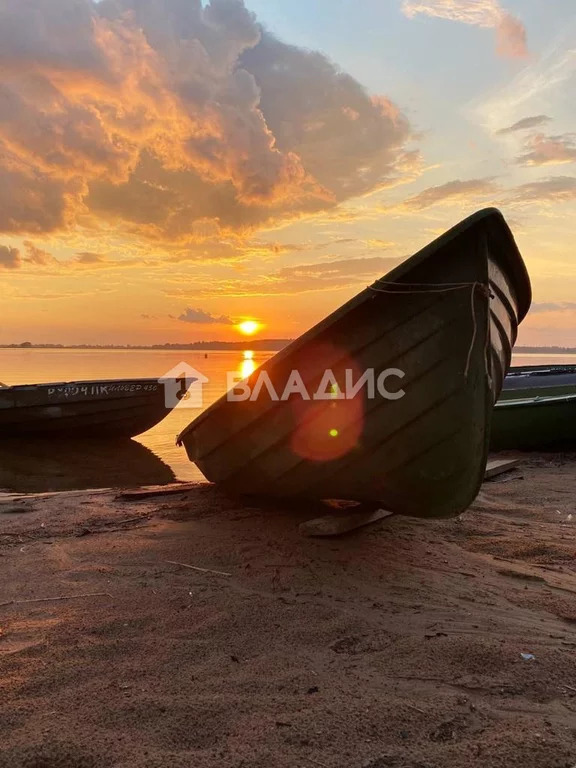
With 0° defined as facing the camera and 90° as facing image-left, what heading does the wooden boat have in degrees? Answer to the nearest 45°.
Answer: approximately 315°

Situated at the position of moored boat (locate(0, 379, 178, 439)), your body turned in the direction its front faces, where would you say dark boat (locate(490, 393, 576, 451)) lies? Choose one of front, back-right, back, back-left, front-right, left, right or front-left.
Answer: front-right

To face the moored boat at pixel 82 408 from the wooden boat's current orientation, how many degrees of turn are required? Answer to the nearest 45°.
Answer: approximately 180°

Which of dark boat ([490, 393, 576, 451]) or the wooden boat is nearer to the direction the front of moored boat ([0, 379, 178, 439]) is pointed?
the dark boat

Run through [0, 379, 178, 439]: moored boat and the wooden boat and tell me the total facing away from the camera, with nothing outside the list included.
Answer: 0

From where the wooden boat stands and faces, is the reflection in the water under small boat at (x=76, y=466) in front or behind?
behind

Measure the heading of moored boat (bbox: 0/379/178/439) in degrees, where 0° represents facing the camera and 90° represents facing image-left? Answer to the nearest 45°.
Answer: approximately 270°
